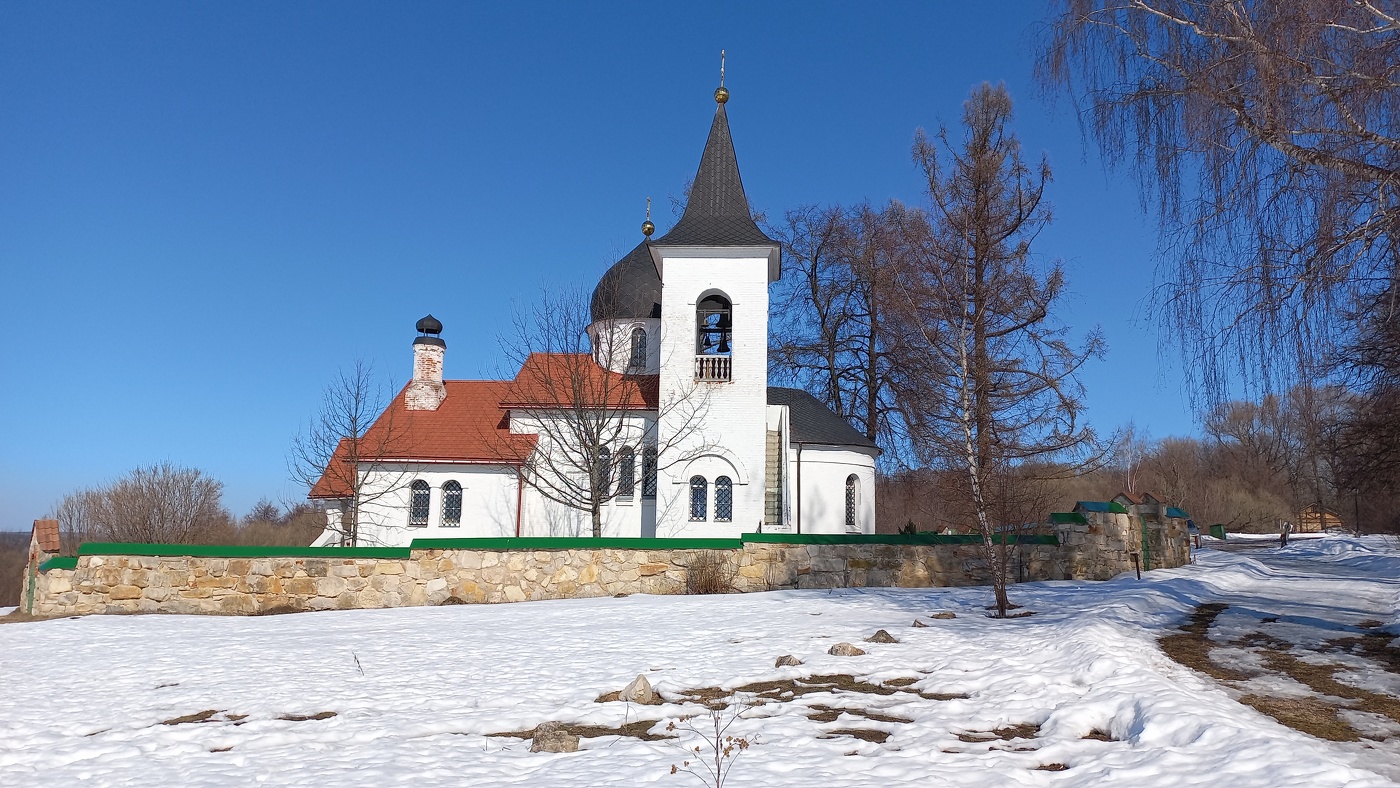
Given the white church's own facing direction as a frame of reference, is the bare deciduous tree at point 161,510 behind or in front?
in front

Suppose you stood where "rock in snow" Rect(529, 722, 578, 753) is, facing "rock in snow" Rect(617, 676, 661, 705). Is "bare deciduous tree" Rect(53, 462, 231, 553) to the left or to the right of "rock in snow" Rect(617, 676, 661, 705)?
left

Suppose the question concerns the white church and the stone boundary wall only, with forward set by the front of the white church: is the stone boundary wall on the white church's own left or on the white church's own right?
on the white church's own left

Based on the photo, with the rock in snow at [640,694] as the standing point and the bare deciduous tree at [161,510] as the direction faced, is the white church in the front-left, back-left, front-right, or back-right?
front-right

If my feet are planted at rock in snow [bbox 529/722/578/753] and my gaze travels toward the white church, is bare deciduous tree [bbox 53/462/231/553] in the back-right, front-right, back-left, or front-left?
front-left

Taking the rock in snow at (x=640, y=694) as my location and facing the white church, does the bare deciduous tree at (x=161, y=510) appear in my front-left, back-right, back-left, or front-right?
front-left

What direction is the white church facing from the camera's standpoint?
to the viewer's left

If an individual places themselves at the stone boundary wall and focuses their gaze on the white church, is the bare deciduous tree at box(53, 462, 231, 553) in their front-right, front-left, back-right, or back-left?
front-left

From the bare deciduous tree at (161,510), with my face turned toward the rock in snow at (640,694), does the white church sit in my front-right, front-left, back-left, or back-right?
front-left
